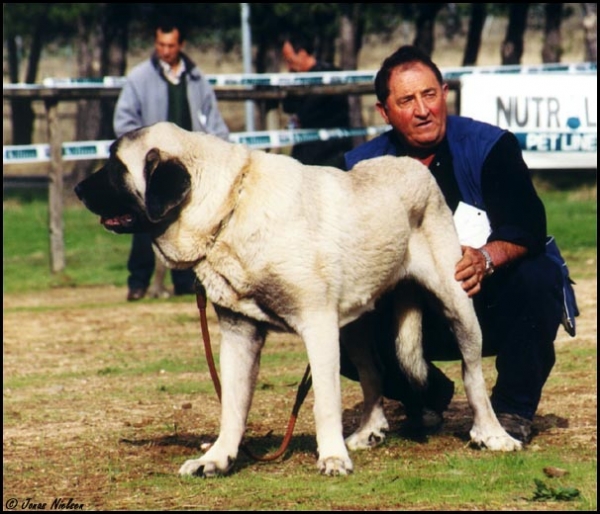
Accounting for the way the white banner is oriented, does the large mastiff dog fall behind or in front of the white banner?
in front

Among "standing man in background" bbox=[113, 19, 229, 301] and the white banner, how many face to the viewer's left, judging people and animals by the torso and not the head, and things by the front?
0

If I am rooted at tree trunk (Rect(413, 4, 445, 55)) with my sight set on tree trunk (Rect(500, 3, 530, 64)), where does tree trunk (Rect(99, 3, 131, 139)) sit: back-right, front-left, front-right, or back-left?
back-right

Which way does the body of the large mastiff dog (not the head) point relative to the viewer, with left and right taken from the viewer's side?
facing the viewer and to the left of the viewer

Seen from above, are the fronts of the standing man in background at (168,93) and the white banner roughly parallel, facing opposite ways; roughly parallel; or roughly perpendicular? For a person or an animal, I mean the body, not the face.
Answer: roughly parallel

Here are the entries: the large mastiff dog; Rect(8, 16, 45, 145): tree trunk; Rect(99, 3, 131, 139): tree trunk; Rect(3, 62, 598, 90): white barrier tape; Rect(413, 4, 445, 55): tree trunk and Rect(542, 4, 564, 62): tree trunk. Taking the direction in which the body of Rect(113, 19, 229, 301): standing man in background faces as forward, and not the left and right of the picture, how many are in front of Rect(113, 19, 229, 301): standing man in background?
1

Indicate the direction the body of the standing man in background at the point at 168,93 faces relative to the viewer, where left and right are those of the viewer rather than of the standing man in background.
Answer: facing the viewer
